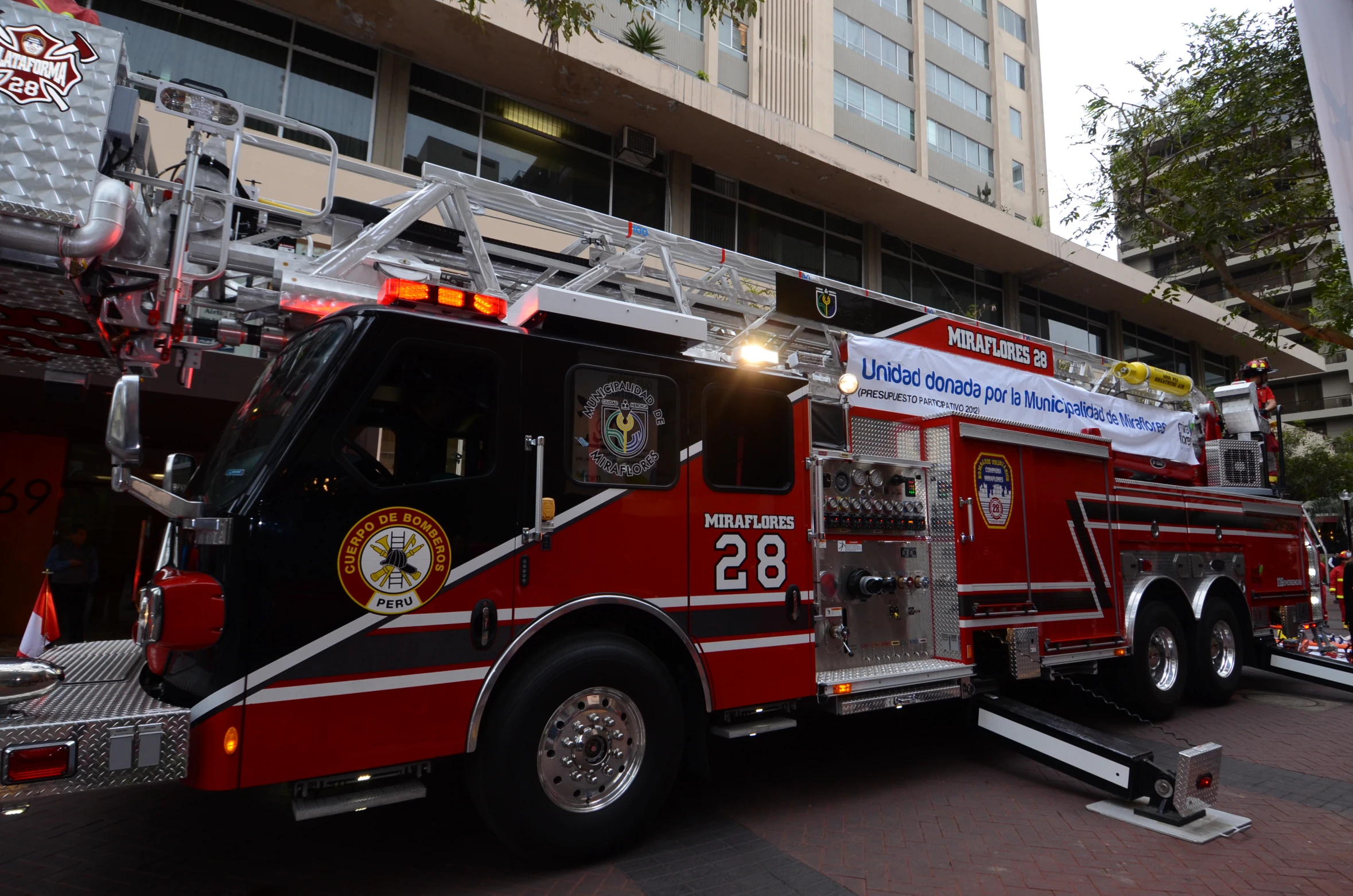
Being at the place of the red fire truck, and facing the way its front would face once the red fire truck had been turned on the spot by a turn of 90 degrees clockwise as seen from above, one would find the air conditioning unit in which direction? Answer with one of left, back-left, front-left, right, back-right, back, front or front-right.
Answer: front-right

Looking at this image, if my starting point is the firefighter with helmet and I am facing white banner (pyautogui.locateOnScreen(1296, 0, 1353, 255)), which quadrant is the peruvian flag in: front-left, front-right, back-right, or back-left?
front-right

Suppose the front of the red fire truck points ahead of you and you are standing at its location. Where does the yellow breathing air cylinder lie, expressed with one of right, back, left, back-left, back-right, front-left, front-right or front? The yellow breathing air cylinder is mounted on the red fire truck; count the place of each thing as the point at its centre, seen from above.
back

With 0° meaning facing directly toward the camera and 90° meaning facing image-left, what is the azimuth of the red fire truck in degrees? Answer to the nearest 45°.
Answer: approximately 45°

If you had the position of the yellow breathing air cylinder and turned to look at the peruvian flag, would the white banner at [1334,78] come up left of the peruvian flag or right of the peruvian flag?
left

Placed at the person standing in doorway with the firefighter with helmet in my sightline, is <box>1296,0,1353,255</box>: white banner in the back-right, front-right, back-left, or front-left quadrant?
front-right

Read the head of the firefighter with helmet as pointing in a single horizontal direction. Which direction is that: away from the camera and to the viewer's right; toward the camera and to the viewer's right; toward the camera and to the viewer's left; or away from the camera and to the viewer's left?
toward the camera and to the viewer's left

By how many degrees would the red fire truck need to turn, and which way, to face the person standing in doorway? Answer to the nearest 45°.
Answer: approximately 90° to its right

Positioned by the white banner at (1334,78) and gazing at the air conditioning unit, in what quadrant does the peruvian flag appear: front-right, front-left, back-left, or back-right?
front-left
